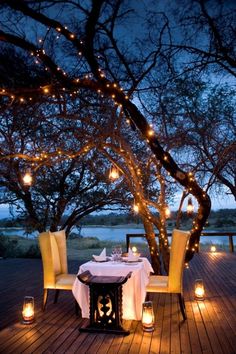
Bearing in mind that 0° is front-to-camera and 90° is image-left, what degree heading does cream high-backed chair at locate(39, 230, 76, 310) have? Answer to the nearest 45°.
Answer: approximately 315°

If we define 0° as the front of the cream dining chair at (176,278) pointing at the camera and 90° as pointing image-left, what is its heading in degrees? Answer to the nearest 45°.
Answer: approximately 90°

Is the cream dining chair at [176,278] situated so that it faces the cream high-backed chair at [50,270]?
yes

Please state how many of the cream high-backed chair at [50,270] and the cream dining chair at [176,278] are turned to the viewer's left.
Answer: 1

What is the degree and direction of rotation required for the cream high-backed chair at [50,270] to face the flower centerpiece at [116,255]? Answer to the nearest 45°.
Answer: approximately 45° to its left

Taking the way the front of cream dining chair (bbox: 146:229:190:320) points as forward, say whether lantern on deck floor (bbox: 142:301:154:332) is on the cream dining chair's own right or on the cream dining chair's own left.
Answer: on the cream dining chair's own left
